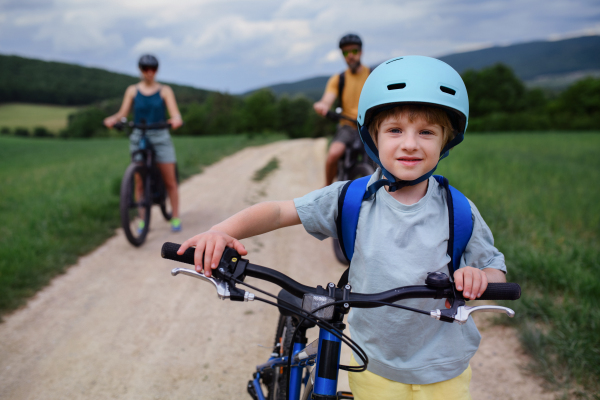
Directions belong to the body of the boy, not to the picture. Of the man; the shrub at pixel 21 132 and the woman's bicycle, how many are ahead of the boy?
0

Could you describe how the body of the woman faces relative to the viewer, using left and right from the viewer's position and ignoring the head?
facing the viewer

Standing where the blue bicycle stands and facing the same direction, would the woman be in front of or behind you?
behind

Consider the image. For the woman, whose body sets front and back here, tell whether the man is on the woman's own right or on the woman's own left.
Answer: on the woman's own left

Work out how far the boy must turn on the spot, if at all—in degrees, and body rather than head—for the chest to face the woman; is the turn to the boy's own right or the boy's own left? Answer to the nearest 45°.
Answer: approximately 135° to the boy's own right

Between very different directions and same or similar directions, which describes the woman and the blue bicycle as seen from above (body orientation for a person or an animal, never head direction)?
same or similar directions

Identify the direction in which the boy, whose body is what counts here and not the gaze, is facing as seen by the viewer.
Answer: toward the camera

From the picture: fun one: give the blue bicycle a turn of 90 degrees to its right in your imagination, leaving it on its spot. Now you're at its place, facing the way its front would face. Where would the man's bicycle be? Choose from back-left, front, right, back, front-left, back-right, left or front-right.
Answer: right

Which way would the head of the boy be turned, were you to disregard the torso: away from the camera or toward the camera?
toward the camera

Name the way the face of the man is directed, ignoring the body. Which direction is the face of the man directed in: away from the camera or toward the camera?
toward the camera

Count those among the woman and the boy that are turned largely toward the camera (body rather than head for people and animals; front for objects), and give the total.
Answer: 2

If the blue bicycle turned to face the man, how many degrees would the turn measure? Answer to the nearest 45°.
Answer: approximately 180°

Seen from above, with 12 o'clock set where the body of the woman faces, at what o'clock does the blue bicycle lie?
The blue bicycle is roughly at 12 o'clock from the woman.
